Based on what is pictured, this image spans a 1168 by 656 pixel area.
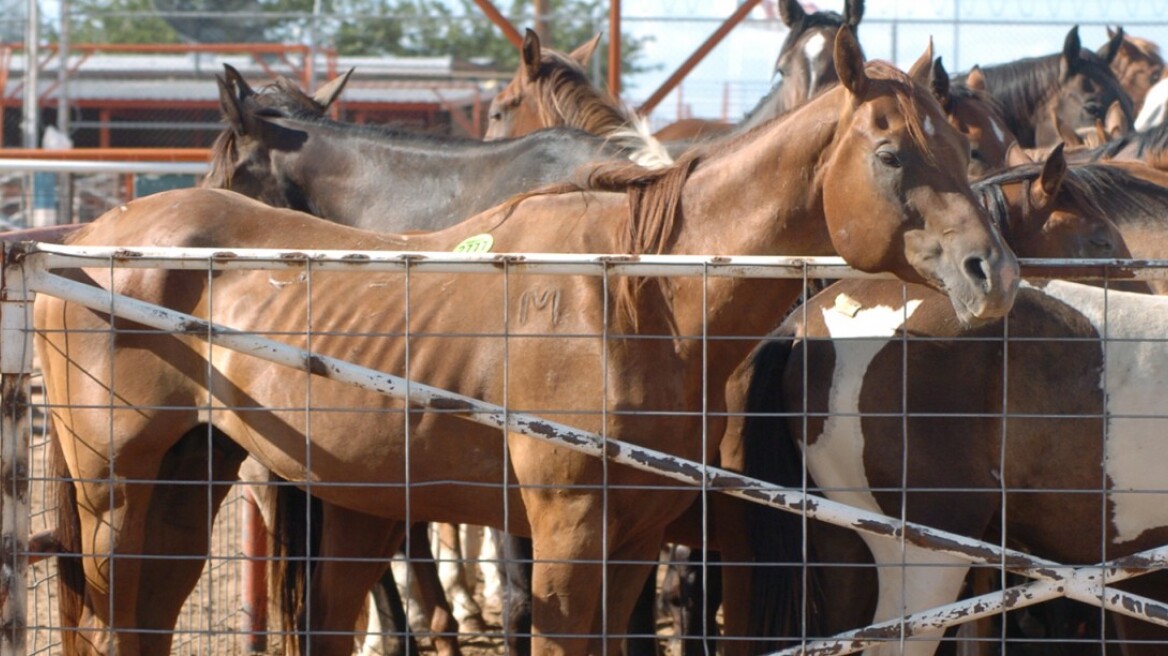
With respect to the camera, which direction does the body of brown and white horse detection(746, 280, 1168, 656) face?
to the viewer's right

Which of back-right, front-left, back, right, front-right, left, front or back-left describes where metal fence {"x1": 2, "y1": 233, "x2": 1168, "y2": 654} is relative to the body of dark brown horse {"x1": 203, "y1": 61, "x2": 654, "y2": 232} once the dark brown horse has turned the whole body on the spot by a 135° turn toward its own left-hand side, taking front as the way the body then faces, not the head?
front-right

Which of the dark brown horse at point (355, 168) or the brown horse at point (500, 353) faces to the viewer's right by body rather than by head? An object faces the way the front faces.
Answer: the brown horse

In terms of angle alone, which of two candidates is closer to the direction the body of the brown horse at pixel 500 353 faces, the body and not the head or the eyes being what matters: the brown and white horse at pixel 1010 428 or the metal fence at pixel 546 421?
the brown and white horse

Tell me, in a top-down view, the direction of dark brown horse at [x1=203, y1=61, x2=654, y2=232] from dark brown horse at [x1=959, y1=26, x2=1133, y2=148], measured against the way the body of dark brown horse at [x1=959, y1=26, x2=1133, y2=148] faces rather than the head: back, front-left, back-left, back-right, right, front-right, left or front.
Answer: right

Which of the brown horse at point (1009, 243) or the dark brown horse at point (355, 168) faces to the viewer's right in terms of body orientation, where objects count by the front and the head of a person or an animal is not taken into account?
the brown horse

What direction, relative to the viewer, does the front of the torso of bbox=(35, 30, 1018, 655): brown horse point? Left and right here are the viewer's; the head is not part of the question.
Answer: facing to the right of the viewer

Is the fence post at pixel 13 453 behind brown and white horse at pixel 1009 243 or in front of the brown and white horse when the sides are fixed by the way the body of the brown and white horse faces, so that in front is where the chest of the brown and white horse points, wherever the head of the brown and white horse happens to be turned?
behind

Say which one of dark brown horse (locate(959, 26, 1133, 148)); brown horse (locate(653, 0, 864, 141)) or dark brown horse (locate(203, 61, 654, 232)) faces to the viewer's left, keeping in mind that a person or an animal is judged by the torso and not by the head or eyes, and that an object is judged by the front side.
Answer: dark brown horse (locate(203, 61, 654, 232))

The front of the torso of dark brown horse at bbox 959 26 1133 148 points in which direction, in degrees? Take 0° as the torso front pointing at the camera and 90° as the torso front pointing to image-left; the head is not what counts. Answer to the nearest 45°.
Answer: approximately 315°

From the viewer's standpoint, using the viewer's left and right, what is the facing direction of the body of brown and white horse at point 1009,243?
facing to the right of the viewer

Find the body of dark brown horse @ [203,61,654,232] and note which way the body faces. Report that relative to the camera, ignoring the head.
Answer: to the viewer's left
